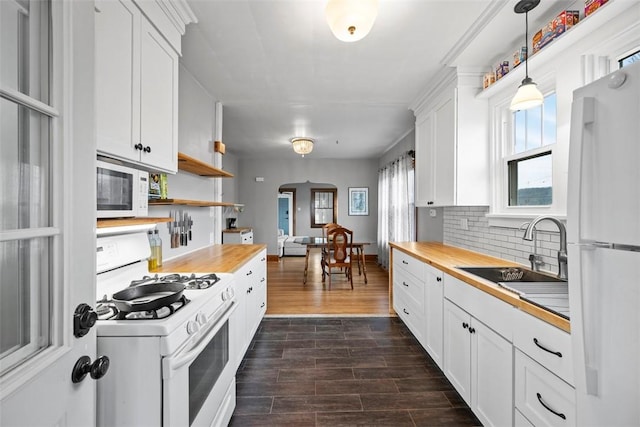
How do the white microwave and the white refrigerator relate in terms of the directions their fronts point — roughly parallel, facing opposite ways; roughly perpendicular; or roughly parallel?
roughly parallel, facing opposite ways

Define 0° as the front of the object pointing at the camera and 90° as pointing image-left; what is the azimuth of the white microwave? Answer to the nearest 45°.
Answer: approximately 315°

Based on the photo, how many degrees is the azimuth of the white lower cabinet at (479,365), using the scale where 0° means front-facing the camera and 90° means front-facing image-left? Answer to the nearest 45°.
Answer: approximately 45°

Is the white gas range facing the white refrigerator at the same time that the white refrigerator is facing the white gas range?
yes

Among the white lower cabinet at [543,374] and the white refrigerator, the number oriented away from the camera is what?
0

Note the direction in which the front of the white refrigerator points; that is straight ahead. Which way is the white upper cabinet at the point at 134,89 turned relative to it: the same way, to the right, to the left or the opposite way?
the opposite way

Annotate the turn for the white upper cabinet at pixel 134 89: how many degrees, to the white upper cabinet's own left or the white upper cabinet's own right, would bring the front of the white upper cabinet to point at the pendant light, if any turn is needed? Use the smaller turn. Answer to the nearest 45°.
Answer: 0° — it already faces it

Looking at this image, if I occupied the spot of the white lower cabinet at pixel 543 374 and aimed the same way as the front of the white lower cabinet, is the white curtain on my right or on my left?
on my right

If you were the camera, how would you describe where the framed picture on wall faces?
facing the viewer

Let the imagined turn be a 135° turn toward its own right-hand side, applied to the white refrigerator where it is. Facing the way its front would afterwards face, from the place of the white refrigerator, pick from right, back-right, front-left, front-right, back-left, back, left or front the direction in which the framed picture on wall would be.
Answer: front-left

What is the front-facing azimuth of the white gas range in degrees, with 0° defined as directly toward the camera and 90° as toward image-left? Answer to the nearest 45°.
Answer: approximately 315°

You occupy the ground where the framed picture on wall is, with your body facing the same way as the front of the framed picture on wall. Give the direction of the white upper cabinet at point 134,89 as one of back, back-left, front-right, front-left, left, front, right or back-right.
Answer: front

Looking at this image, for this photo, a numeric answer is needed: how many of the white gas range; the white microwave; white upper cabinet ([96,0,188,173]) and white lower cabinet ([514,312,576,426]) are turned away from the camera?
0

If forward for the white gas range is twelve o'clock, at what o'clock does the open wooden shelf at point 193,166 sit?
The open wooden shelf is roughly at 8 o'clock from the white gas range.

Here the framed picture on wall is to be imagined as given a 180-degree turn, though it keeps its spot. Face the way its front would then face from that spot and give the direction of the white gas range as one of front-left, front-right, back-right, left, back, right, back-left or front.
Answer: back
